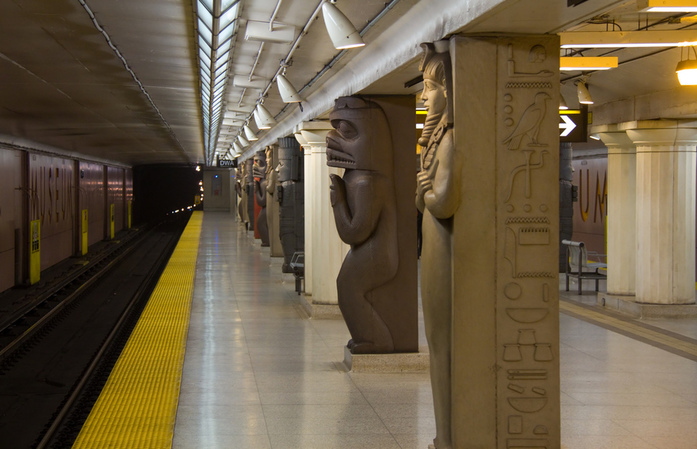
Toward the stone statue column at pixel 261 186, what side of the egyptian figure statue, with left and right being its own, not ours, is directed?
right

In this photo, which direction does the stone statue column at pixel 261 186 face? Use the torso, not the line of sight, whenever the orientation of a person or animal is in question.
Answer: to the viewer's left

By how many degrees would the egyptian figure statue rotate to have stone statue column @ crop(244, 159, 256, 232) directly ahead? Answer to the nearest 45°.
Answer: approximately 90° to its right

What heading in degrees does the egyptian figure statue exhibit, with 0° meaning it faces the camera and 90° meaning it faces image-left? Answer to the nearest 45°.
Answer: approximately 90°

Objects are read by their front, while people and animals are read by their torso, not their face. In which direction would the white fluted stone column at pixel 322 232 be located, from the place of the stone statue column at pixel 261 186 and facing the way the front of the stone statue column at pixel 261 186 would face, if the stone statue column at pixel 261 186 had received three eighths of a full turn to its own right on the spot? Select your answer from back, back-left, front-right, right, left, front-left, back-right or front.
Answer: back-right

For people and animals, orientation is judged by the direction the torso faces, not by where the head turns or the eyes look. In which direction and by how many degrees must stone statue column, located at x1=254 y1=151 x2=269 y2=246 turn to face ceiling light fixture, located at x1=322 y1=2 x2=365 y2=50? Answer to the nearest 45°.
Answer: approximately 90° to its left

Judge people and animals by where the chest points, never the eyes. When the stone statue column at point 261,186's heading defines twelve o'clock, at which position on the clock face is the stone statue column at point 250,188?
the stone statue column at point 250,188 is roughly at 3 o'clock from the stone statue column at point 261,186.

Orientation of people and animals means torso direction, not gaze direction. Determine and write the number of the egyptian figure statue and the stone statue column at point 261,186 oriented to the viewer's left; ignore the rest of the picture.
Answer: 2

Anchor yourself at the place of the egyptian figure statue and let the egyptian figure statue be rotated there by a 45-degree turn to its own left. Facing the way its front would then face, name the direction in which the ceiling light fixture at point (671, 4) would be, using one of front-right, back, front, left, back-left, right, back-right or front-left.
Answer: back-left

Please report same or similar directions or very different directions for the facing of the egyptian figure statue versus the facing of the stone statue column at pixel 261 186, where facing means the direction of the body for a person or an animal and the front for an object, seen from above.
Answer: same or similar directions

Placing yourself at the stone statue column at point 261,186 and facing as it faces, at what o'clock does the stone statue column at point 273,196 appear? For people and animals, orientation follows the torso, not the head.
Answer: the stone statue column at point 273,196 is roughly at 9 o'clock from the stone statue column at point 261,186.

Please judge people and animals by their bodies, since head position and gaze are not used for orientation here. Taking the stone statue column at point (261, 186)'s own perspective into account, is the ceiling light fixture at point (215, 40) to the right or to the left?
on its left

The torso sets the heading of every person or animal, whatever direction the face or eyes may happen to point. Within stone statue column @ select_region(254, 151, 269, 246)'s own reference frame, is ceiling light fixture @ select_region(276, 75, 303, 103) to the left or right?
on its left

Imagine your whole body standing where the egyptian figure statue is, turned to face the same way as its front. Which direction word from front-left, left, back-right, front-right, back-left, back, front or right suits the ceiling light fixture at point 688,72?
back-right
